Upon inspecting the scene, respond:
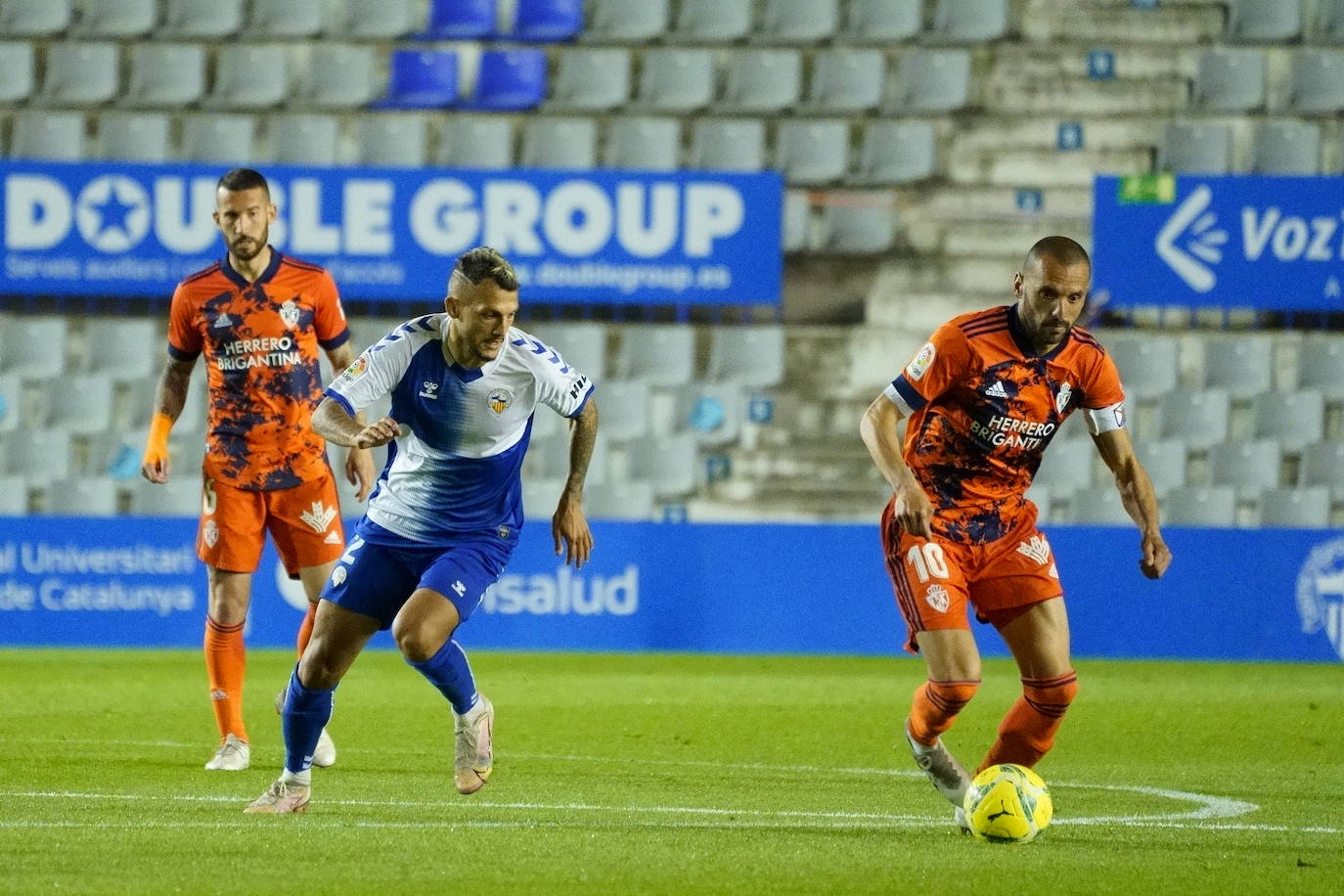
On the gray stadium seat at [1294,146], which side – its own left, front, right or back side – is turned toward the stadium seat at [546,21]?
right

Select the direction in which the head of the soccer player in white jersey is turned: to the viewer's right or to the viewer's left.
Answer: to the viewer's right

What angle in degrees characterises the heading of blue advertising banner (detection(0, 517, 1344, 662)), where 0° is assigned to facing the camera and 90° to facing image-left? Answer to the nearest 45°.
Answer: approximately 0°

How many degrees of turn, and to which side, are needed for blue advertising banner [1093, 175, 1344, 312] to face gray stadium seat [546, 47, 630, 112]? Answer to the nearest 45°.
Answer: approximately 90° to its right

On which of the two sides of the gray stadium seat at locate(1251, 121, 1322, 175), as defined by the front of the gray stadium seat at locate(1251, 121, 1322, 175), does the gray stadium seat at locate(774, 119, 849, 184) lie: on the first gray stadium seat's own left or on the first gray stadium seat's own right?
on the first gray stadium seat's own right

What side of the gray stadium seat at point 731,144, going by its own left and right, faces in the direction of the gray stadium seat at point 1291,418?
left

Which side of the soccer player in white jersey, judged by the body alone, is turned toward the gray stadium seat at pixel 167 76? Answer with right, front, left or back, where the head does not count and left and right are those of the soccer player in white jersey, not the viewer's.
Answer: back
